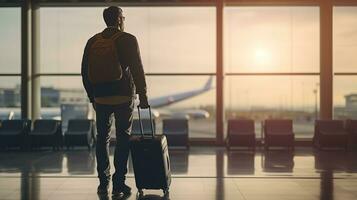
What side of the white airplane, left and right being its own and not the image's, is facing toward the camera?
left

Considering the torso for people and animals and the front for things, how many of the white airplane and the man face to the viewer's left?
1

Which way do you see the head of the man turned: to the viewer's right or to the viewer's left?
to the viewer's right

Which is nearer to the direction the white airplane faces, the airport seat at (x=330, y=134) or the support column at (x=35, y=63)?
the support column

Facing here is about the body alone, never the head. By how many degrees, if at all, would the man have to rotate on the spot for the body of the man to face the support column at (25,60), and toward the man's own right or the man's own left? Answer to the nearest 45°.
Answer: approximately 45° to the man's own left

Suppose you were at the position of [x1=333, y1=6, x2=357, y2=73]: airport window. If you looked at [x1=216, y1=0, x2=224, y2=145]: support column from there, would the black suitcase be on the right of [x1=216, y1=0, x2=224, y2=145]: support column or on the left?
left

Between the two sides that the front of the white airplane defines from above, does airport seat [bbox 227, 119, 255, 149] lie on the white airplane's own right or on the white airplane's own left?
on the white airplane's own left

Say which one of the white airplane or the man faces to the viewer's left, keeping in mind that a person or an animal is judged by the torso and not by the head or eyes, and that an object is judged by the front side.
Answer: the white airplane

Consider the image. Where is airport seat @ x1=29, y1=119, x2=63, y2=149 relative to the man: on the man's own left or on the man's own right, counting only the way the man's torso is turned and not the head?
on the man's own left

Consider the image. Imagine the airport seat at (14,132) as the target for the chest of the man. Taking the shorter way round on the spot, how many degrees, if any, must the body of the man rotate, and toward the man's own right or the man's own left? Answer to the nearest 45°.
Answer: approximately 45° to the man's own left

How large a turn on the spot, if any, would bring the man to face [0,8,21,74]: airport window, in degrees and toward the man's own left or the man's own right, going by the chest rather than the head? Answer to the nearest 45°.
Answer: approximately 45° to the man's own left

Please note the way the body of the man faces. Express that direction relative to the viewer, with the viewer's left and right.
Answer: facing away from the viewer and to the right of the viewer
